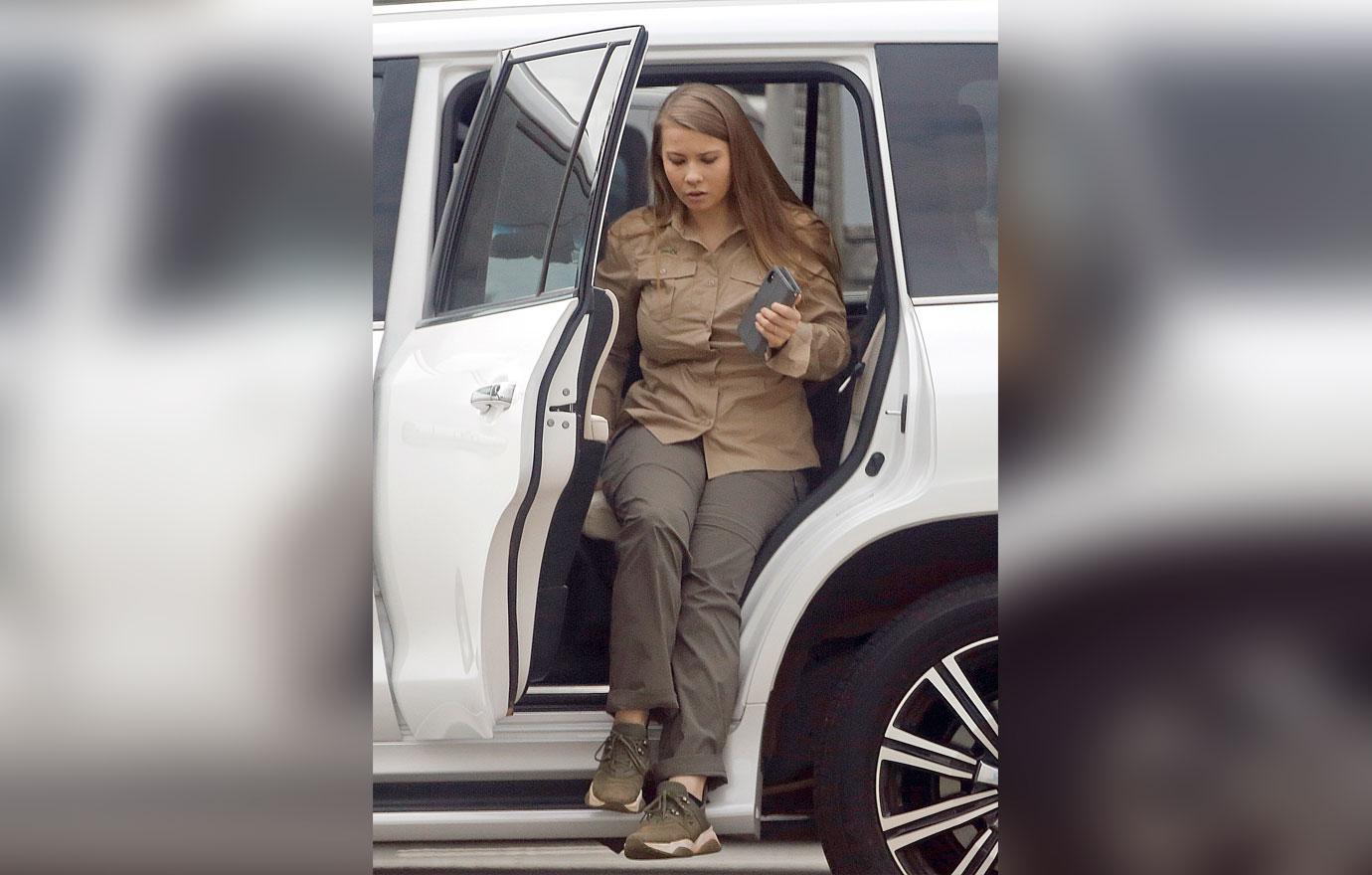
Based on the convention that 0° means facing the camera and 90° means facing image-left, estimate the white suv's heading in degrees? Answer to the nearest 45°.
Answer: approximately 90°
